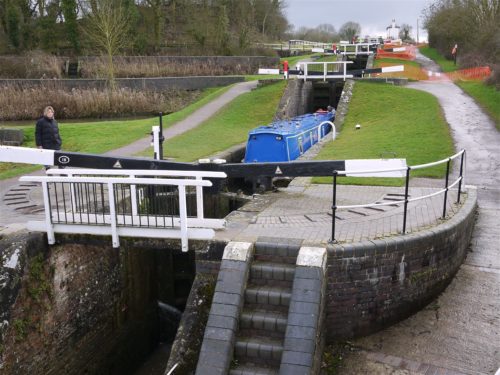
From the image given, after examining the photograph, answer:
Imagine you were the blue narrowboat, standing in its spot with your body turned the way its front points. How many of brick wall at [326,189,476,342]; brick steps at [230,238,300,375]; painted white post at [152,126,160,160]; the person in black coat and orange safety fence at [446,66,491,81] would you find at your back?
1

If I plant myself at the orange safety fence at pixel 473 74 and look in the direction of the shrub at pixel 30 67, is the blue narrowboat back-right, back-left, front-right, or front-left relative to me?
front-left

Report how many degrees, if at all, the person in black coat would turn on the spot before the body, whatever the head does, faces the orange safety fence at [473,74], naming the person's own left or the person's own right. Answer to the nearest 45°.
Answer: approximately 90° to the person's own left

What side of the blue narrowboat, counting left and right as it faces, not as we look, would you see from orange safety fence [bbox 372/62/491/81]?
back

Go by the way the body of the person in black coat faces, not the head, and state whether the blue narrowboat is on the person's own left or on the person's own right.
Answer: on the person's own left

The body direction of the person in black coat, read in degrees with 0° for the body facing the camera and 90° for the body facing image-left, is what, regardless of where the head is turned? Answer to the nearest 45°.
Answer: approximately 315°

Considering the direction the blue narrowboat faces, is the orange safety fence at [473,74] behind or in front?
behind

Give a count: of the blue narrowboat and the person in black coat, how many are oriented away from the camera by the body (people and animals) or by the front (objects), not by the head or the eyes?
0

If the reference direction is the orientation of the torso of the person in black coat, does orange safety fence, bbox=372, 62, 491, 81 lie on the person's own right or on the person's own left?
on the person's own left

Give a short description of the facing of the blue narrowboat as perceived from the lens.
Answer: facing the viewer and to the left of the viewer

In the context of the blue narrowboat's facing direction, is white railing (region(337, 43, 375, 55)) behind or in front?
behind

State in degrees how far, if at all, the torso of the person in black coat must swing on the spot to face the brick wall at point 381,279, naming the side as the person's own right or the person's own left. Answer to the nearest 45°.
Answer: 0° — they already face it
